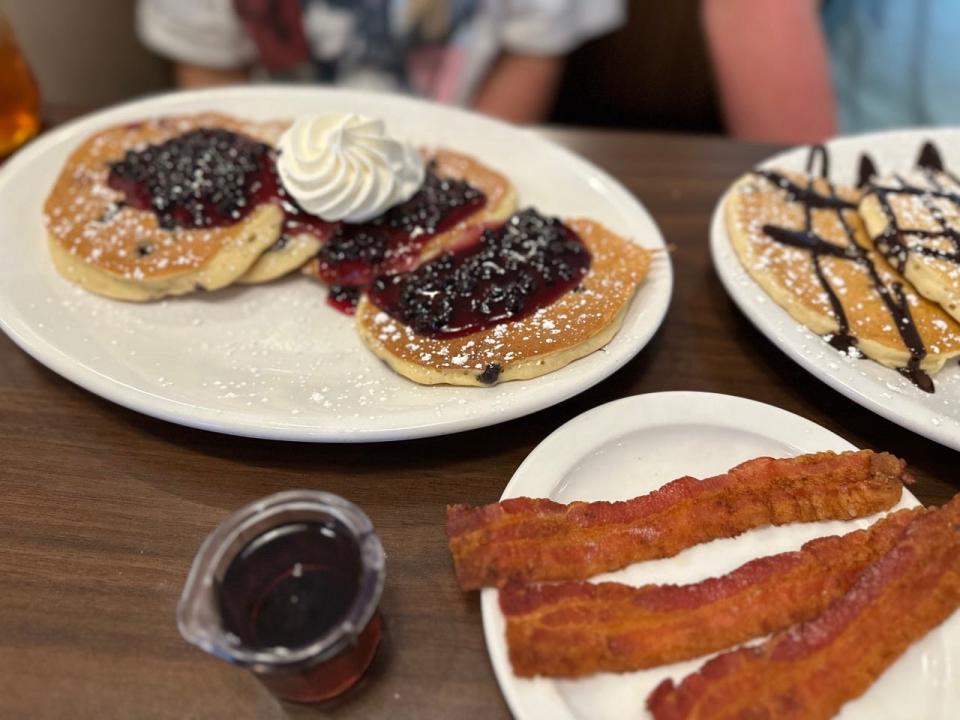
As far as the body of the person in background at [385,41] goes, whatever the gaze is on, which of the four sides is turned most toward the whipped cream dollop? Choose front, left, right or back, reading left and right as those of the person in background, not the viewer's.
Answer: front

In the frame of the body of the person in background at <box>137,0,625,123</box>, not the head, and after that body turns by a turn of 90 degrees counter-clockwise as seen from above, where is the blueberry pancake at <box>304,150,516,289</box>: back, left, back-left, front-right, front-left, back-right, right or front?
right

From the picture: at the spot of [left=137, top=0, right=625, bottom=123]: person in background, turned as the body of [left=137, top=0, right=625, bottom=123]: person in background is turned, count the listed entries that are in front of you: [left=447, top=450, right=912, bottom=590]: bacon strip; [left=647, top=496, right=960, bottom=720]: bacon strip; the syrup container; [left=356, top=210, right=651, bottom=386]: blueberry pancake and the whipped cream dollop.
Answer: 5

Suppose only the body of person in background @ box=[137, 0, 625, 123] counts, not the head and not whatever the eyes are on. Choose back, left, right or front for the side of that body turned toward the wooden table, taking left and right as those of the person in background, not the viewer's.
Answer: front

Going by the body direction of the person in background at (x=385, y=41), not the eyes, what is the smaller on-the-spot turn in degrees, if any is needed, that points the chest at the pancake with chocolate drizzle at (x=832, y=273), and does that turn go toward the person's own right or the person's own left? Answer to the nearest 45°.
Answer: approximately 45° to the person's own left

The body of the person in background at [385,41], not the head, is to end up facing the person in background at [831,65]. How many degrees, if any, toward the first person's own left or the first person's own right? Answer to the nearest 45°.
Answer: approximately 90° to the first person's own left

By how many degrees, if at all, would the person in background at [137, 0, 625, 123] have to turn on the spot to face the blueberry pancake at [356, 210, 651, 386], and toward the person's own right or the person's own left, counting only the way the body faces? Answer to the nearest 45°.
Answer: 0° — they already face it

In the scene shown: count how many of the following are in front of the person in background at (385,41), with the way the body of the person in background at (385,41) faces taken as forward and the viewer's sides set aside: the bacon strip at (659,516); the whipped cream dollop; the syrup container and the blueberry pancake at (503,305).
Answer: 4

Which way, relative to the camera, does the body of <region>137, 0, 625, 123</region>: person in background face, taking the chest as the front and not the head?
toward the camera
